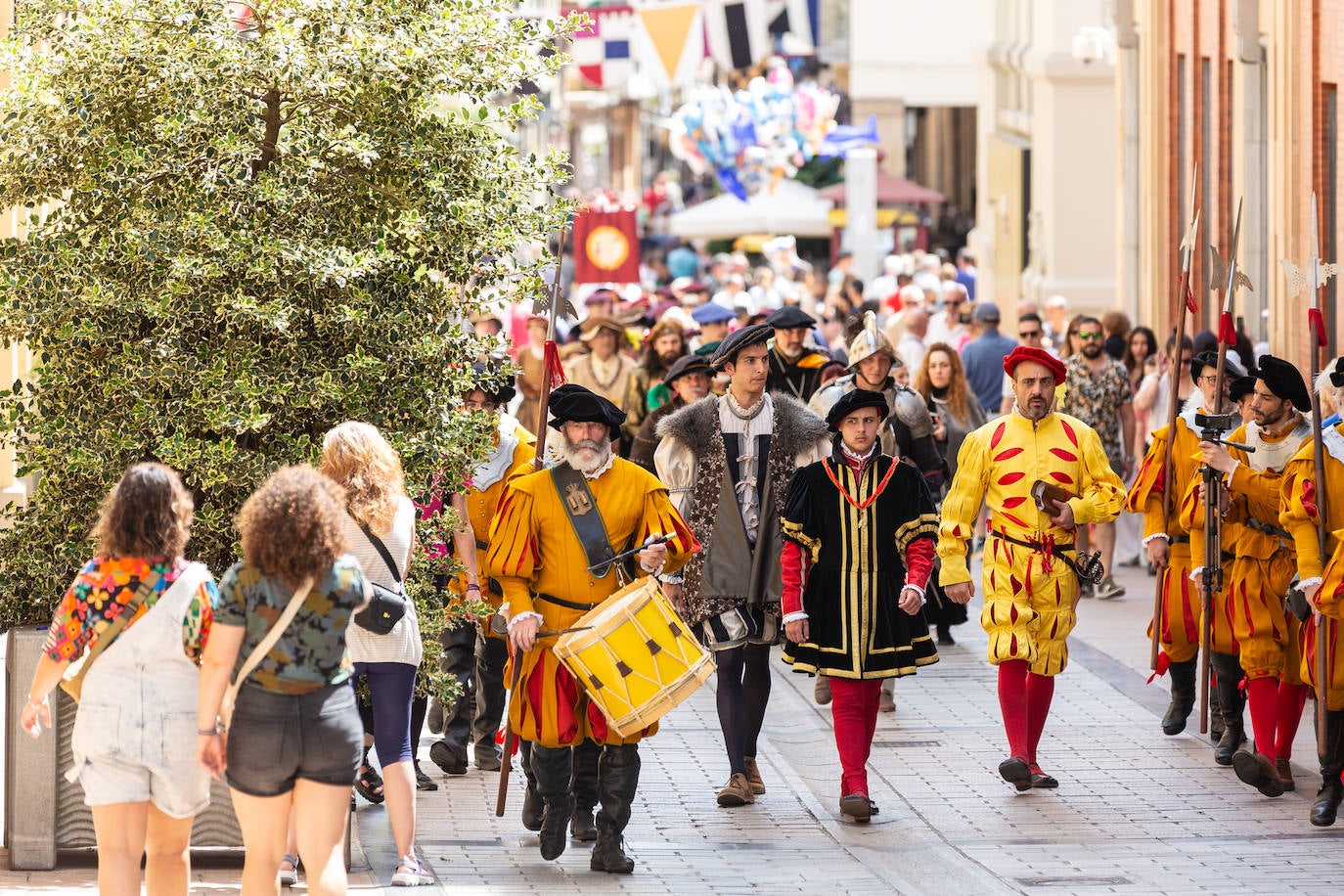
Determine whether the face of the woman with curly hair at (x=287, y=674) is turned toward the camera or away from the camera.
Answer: away from the camera

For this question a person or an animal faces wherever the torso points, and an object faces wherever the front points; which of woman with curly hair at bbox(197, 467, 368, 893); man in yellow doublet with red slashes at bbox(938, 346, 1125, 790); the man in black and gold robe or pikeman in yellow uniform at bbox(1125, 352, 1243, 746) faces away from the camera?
the woman with curly hair

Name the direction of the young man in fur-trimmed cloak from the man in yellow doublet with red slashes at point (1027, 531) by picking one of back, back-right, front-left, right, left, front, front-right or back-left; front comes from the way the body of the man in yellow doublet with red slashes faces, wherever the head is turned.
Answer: right

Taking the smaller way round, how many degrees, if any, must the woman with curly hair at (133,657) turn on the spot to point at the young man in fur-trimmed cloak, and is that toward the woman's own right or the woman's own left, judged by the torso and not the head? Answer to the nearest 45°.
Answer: approximately 45° to the woman's own right

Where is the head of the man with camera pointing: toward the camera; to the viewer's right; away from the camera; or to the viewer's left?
to the viewer's left

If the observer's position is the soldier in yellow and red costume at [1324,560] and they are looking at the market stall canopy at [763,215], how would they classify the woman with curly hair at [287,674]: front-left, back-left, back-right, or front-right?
back-left

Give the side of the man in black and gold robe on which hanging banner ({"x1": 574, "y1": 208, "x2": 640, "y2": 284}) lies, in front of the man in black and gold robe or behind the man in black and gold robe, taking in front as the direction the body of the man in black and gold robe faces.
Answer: behind

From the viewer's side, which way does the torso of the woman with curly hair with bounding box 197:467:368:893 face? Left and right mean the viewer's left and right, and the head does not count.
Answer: facing away from the viewer

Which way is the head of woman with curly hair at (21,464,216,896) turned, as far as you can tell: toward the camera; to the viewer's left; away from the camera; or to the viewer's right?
away from the camera

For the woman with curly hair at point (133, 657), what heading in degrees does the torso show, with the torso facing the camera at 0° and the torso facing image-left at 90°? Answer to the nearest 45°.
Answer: approximately 180°

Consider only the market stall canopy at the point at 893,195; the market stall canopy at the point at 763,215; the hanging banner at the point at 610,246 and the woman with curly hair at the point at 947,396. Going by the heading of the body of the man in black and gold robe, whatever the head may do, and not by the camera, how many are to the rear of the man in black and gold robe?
4

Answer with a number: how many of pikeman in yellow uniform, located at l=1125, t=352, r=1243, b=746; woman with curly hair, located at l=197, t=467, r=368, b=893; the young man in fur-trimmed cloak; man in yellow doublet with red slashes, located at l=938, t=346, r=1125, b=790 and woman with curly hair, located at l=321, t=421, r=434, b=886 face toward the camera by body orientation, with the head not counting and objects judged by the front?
3

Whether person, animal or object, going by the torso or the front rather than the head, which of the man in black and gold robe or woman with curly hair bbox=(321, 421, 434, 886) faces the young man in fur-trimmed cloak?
the woman with curly hair

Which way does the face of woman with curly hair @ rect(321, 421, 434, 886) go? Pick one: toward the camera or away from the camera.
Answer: away from the camera

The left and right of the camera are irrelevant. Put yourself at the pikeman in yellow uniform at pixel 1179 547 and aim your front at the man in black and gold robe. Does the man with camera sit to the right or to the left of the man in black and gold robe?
left
